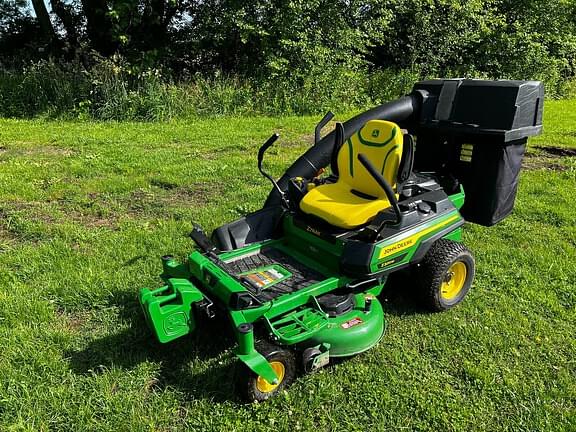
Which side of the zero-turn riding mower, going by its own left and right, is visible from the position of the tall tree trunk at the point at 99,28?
right

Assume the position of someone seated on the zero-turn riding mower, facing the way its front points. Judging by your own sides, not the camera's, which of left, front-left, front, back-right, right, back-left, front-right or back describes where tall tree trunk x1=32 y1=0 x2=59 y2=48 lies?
right

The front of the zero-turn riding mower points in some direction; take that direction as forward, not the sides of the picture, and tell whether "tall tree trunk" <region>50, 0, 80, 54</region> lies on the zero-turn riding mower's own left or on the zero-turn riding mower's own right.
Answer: on the zero-turn riding mower's own right

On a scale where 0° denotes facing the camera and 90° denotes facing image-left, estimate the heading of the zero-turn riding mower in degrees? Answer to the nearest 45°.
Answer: approximately 45°
